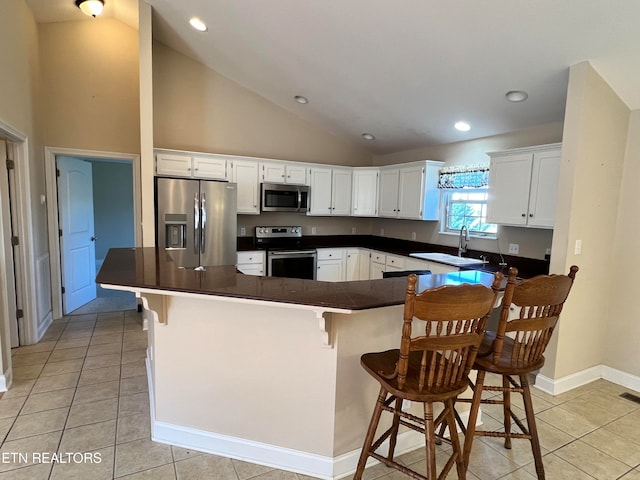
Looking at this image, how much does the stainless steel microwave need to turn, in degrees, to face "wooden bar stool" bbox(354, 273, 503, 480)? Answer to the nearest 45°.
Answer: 0° — it already faces it

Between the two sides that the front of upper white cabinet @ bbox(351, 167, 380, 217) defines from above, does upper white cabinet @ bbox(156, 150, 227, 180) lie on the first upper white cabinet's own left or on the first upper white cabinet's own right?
on the first upper white cabinet's own right

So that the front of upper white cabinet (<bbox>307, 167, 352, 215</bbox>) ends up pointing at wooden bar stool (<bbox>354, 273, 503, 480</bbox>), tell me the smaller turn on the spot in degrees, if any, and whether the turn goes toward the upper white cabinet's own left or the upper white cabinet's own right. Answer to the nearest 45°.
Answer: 0° — it already faces it

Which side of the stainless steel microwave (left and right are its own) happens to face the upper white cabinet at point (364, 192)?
left

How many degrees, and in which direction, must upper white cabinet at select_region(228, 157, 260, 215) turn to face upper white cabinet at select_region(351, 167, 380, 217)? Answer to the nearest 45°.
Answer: approximately 90° to its left

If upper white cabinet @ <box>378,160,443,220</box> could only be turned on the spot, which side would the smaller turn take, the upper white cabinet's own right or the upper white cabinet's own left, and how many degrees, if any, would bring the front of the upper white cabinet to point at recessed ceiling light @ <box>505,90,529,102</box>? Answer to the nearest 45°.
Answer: approximately 90° to the upper white cabinet's own left

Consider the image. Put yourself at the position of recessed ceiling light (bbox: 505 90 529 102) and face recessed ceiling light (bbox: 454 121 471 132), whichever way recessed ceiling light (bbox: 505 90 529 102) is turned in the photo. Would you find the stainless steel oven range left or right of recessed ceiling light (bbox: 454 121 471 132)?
left

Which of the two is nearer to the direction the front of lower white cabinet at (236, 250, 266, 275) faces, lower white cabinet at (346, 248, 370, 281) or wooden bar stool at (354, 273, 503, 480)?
the wooden bar stool
